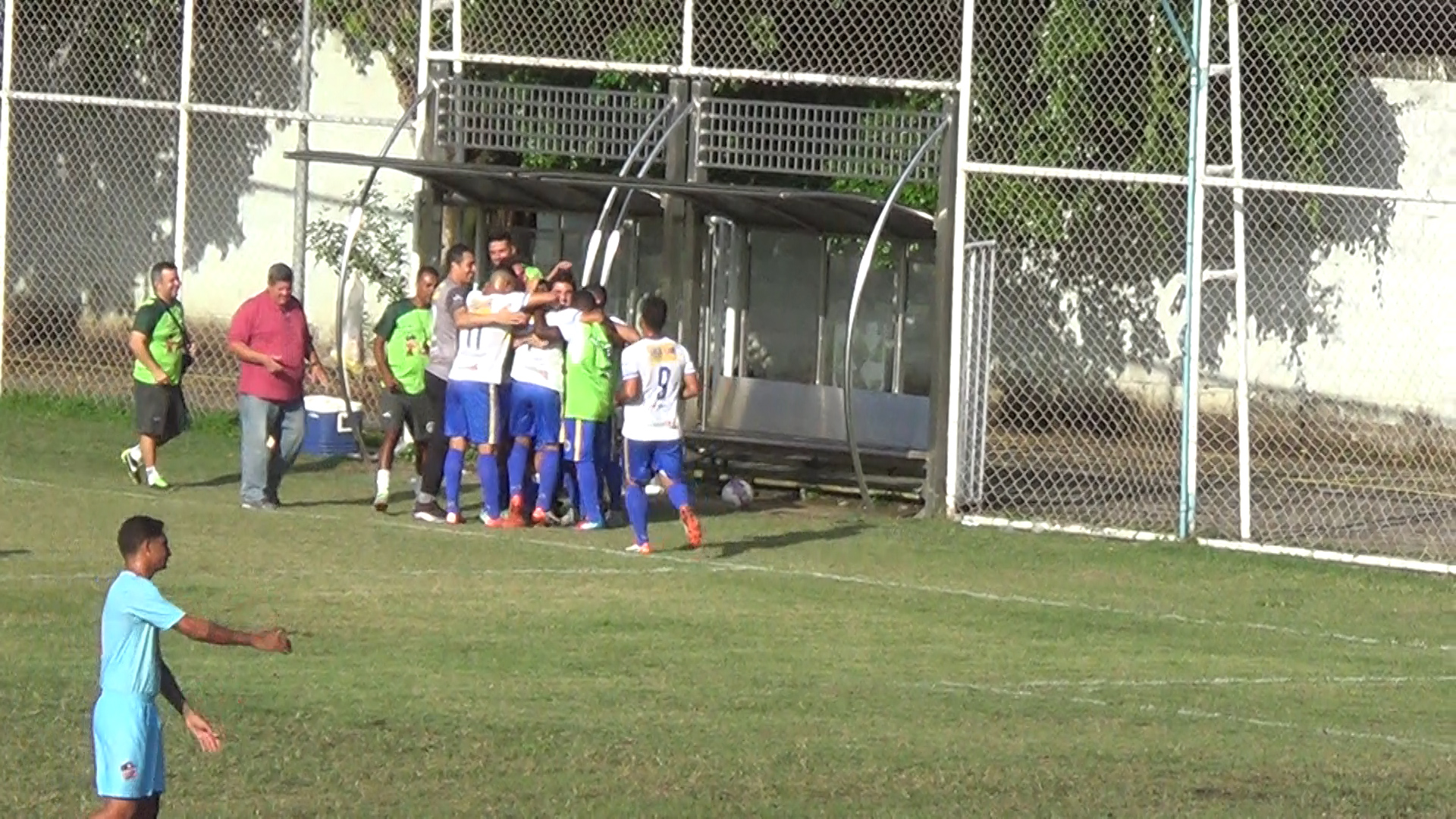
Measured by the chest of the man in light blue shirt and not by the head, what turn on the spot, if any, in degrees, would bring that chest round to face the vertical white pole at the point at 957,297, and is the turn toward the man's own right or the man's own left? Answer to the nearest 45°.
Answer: approximately 45° to the man's own left

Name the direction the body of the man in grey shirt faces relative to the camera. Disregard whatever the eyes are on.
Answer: to the viewer's right

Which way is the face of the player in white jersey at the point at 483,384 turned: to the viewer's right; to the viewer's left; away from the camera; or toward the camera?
away from the camera

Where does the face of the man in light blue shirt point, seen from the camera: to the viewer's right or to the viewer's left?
to the viewer's right

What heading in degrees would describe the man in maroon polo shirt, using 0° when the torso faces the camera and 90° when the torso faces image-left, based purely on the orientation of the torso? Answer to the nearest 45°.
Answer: approximately 315°

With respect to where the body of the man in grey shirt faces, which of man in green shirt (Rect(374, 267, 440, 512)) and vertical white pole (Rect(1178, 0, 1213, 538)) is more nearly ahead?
the vertical white pole

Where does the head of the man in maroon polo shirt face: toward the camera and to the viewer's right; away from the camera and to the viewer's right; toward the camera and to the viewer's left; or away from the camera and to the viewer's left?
toward the camera and to the viewer's right

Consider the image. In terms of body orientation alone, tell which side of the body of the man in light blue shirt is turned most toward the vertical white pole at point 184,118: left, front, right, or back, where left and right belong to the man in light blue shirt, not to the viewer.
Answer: left

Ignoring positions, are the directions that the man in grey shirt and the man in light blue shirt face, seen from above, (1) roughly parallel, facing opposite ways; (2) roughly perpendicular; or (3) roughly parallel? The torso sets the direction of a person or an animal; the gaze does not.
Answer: roughly parallel

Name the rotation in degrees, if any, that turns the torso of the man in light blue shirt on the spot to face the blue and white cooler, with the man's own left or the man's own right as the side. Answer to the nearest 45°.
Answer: approximately 90° to the man's own left

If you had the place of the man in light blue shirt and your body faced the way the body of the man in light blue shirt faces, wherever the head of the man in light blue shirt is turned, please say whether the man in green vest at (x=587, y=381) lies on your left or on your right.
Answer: on your left

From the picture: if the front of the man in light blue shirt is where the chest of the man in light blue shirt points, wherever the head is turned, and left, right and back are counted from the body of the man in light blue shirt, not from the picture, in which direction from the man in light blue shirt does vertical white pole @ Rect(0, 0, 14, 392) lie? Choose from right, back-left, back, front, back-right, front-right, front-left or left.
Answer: left

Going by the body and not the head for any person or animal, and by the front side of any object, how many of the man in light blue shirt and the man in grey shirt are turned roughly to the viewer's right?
2

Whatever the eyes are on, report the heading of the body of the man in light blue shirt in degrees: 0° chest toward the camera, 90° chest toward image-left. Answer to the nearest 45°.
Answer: approximately 270°
